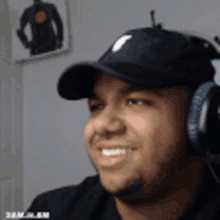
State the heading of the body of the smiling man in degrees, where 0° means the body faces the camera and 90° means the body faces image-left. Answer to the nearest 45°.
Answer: approximately 45°

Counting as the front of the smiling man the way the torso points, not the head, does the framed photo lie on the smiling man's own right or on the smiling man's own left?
on the smiling man's own right
